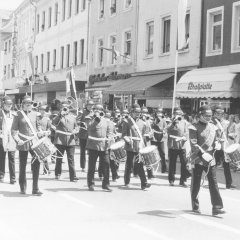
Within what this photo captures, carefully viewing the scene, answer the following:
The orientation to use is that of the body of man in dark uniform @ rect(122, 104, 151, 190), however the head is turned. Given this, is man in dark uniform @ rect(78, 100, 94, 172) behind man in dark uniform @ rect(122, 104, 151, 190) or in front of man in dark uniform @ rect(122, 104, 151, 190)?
behind

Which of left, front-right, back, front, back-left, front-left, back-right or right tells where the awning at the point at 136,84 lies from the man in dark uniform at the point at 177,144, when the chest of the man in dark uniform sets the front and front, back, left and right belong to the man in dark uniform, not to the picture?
back

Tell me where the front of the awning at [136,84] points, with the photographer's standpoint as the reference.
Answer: facing the viewer and to the left of the viewer

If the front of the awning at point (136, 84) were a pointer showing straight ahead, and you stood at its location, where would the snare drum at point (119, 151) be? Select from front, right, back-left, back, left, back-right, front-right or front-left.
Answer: front-left

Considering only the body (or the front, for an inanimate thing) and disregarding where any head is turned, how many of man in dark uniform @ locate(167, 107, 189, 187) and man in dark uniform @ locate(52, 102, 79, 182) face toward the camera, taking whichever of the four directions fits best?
2

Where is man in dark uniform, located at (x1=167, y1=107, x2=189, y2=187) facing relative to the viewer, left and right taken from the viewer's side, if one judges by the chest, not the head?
facing the viewer

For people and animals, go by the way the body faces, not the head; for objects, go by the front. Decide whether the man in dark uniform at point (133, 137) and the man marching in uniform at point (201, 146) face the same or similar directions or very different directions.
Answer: same or similar directions

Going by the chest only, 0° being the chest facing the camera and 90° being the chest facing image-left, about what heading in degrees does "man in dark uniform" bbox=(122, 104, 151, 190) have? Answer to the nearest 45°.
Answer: approximately 315°

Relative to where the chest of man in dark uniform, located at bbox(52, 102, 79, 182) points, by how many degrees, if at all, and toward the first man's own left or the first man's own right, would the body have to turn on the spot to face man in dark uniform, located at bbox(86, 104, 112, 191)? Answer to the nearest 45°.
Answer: approximately 45° to the first man's own left

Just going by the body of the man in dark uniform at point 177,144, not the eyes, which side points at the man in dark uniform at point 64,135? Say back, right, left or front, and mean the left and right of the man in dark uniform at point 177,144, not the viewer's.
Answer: right

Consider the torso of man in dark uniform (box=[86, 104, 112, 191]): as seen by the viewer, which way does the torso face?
toward the camera

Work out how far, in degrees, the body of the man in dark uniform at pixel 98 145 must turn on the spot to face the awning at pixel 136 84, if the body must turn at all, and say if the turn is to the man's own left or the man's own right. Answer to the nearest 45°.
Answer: approximately 180°

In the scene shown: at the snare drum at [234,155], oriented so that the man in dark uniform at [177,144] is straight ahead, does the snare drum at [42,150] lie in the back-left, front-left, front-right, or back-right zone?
front-left
